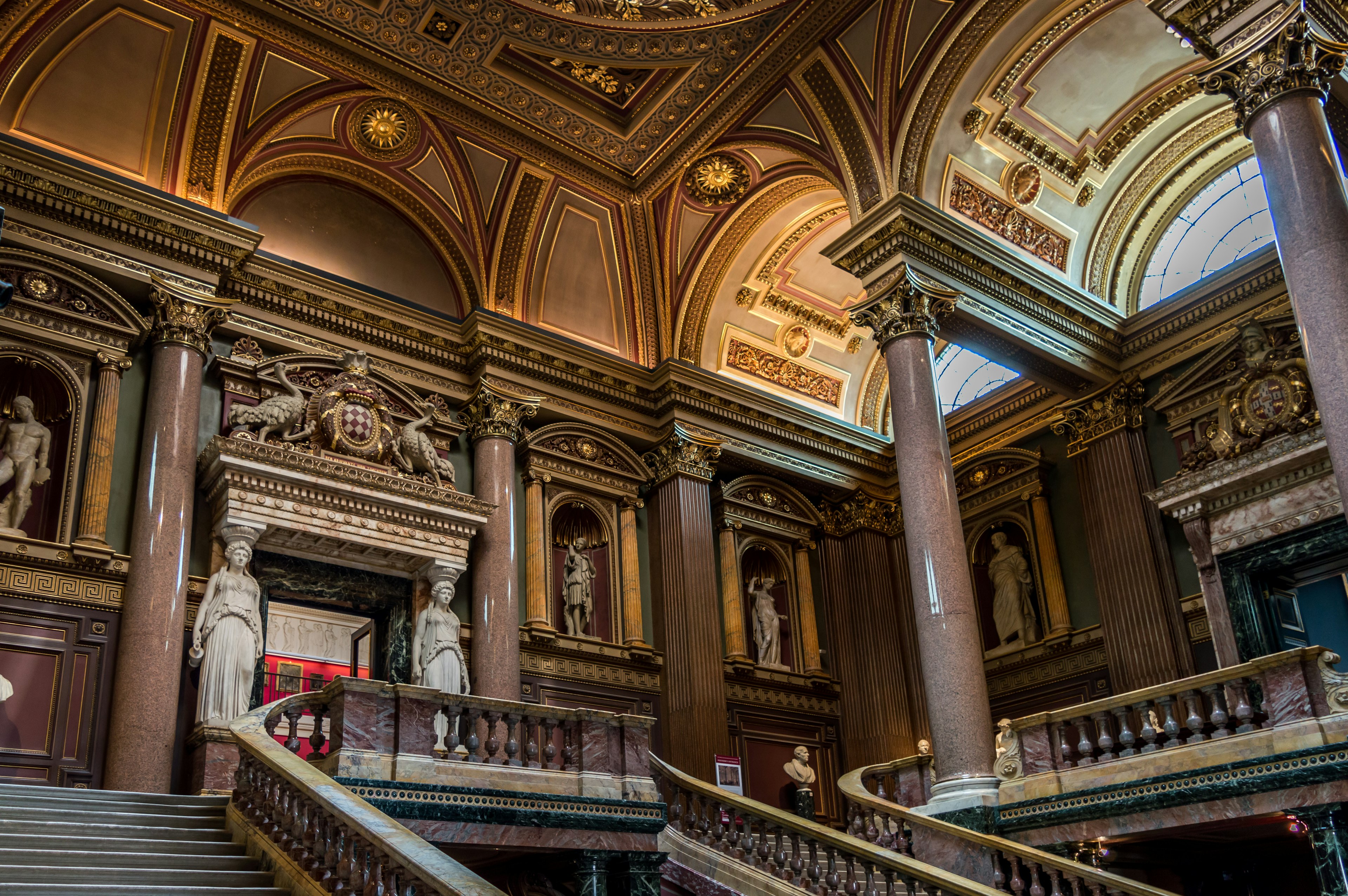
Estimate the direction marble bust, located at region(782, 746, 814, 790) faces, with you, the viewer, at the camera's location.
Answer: facing the viewer and to the right of the viewer

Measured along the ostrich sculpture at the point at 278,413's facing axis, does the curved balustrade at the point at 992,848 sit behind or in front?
in front

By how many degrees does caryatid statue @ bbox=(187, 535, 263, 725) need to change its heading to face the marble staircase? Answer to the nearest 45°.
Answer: approximately 45° to its right

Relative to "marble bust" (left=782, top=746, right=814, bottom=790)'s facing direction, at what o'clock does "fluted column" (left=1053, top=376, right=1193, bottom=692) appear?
The fluted column is roughly at 10 o'clock from the marble bust.

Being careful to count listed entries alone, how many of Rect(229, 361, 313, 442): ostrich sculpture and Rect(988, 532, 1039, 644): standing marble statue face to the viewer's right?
1

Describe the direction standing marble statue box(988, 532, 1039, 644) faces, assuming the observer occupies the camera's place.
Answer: facing the viewer and to the left of the viewer
